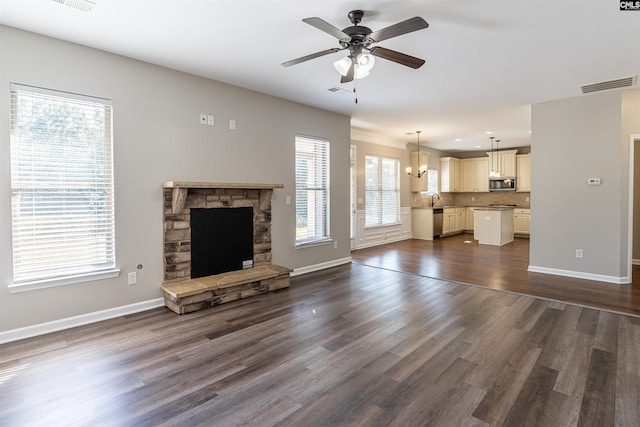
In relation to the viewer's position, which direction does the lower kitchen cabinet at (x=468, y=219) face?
facing the viewer

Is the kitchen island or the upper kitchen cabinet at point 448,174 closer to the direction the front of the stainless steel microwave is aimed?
the kitchen island

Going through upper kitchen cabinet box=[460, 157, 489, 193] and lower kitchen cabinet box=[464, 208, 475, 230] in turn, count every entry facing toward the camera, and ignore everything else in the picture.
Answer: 2

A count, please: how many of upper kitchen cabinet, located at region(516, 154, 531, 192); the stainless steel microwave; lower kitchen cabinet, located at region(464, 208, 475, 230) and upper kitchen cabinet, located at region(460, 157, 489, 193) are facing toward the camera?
4

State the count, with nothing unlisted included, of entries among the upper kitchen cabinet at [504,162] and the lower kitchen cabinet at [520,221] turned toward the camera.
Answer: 2

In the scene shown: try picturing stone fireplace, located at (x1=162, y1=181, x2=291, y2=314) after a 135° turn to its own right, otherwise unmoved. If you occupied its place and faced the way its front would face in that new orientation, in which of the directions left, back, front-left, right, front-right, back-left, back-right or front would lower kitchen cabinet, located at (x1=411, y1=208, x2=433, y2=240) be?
back-right

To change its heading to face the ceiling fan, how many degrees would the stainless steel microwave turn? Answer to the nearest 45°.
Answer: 0° — it already faces it

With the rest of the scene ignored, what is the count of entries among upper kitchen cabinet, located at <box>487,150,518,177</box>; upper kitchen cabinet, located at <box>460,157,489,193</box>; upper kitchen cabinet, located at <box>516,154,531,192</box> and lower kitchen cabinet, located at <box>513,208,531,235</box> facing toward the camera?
4

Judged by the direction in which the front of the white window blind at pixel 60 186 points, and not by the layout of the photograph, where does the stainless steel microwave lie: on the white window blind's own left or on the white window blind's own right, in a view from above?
on the white window blind's own left

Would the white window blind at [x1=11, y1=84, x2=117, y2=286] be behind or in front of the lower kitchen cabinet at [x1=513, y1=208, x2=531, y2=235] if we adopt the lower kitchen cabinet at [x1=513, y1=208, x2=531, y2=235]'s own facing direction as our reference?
in front

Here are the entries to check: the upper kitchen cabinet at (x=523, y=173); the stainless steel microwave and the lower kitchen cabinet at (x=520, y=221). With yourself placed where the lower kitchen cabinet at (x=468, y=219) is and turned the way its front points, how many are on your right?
0

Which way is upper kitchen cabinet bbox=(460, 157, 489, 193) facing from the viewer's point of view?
toward the camera

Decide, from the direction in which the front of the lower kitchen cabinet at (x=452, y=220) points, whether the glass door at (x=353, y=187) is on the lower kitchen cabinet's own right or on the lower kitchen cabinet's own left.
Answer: on the lower kitchen cabinet's own right

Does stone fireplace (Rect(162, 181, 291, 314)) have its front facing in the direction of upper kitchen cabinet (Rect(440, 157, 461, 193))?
no

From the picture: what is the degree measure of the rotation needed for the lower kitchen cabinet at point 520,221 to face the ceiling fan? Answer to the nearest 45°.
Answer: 0° — it already faces it
